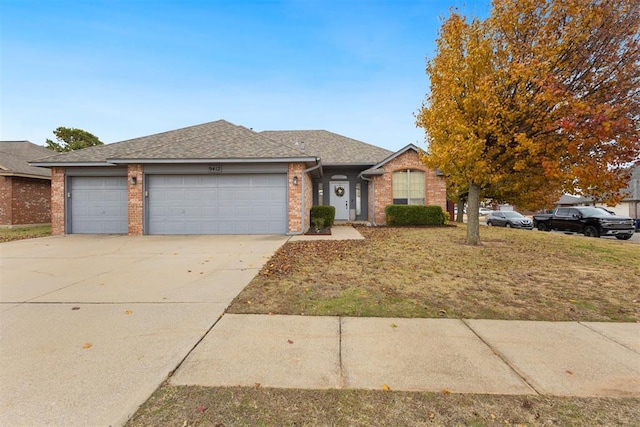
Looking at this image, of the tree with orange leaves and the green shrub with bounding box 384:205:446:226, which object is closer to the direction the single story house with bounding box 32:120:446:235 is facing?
the tree with orange leaves

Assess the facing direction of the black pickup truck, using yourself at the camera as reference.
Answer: facing the viewer and to the right of the viewer

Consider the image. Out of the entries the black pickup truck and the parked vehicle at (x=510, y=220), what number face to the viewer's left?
0

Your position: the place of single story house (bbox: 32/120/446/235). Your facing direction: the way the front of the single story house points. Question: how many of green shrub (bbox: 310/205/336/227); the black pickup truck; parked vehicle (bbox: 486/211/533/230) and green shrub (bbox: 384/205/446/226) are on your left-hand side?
4

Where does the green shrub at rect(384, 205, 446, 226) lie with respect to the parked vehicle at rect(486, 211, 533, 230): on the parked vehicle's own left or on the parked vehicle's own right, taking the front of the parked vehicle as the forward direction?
on the parked vehicle's own right

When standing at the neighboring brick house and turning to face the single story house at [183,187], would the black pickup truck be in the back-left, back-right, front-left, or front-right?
front-left

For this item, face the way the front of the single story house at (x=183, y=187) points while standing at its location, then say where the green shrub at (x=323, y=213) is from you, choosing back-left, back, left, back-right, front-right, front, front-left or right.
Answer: left

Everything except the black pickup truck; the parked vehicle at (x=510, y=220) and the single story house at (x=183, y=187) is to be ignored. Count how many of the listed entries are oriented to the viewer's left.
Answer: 0

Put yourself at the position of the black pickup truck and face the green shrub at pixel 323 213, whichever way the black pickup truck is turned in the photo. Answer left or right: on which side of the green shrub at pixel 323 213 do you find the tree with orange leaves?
left

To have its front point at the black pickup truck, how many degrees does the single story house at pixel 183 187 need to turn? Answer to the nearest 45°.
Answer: approximately 90° to its left

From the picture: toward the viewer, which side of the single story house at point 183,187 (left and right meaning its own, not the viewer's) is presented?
front

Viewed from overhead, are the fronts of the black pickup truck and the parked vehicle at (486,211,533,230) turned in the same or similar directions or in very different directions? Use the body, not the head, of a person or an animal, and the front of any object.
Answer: same or similar directions
